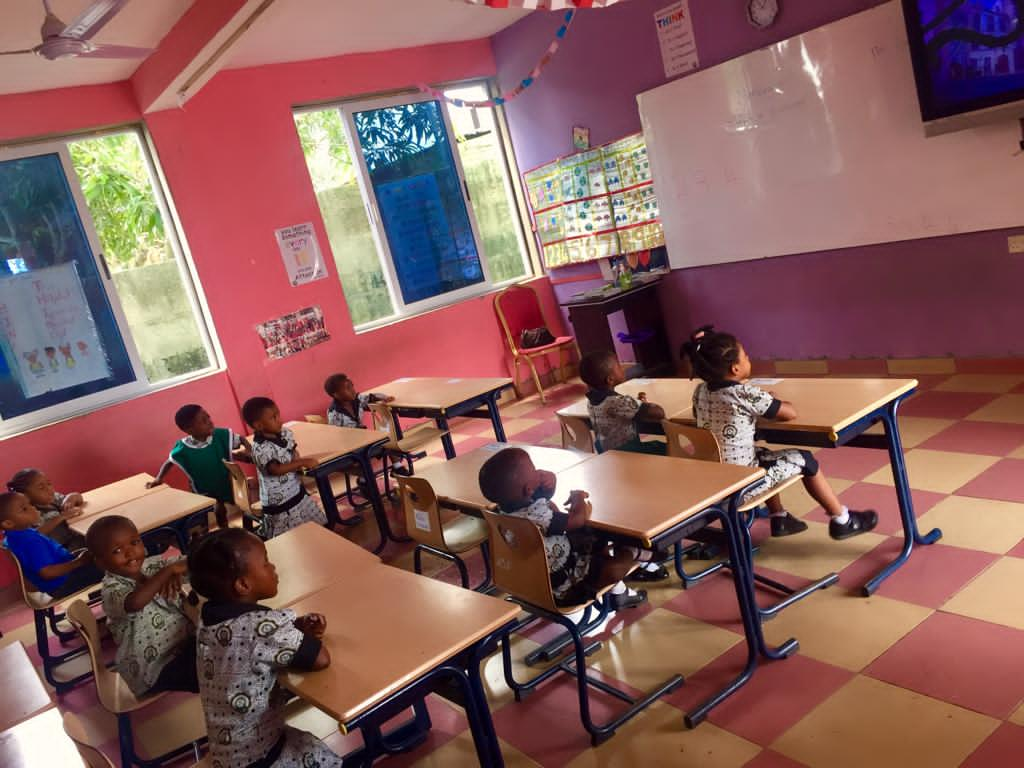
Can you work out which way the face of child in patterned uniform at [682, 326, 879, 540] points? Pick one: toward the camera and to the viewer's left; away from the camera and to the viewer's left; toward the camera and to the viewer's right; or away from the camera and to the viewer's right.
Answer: away from the camera and to the viewer's right

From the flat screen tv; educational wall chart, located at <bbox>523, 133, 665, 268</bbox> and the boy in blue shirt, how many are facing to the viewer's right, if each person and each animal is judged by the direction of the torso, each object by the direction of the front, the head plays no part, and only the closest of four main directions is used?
1

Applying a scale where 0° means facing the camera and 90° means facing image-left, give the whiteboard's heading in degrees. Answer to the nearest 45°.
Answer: approximately 45°

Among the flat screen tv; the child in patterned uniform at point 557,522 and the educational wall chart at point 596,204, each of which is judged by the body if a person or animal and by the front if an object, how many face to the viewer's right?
1

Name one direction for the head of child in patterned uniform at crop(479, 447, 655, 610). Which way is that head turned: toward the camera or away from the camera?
away from the camera

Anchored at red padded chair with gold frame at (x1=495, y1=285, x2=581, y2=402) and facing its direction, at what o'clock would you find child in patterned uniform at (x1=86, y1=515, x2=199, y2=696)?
The child in patterned uniform is roughly at 2 o'clock from the red padded chair with gold frame.

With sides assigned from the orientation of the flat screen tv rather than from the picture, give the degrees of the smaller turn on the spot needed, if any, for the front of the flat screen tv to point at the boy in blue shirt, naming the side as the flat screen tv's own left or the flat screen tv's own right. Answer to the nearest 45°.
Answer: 0° — it already faces them

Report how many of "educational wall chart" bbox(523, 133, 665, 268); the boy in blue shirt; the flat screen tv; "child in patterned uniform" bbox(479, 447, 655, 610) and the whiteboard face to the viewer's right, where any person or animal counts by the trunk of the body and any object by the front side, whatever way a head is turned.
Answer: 2

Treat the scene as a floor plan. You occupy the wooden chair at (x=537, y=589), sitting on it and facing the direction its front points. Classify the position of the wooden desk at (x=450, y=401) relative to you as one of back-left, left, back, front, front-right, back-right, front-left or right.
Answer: front-left

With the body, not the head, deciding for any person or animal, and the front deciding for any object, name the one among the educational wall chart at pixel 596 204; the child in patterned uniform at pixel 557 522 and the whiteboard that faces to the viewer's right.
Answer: the child in patterned uniform

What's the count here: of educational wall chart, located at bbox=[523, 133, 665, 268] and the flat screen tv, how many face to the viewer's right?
0

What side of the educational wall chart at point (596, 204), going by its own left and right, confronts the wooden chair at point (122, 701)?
front

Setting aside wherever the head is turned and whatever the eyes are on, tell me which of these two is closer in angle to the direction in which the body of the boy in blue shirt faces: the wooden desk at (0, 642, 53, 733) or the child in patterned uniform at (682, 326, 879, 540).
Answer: the child in patterned uniform

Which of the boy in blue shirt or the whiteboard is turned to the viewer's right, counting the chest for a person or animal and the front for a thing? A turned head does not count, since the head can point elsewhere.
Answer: the boy in blue shirt

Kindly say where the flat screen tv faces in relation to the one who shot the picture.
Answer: facing the viewer and to the left of the viewer
